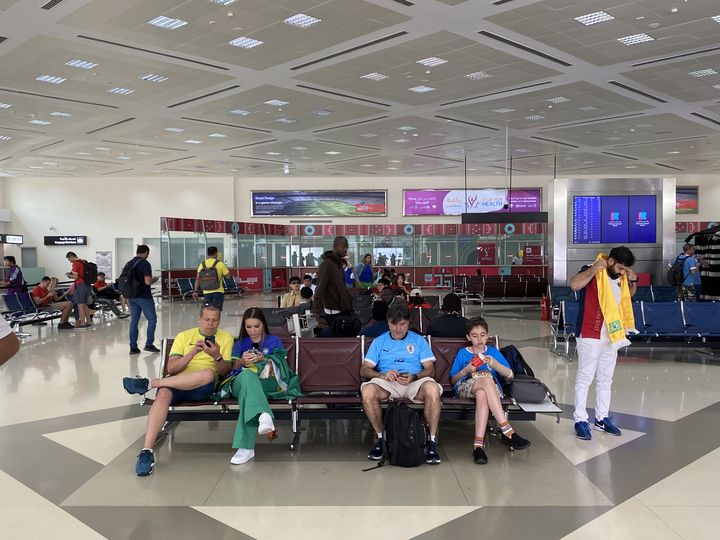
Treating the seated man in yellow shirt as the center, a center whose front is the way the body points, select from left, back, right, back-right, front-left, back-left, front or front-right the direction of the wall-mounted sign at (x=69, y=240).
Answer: back-right

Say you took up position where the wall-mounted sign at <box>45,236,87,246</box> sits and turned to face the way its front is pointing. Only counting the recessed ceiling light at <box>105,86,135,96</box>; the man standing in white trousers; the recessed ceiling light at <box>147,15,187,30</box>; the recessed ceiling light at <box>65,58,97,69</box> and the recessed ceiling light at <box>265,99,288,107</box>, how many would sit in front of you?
5

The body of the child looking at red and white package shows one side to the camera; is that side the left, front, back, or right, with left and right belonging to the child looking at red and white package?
front

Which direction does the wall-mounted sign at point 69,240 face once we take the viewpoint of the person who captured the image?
facing the viewer

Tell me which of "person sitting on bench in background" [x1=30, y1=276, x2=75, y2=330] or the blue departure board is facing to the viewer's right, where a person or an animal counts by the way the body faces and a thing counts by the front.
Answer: the person sitting on bench in background

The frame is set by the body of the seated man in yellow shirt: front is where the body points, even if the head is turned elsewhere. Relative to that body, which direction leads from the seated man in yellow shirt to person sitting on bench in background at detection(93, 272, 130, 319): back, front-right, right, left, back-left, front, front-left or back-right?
back-right

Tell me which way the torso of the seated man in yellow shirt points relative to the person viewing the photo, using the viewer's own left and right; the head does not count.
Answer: facing the viewer and to the left of the viewer

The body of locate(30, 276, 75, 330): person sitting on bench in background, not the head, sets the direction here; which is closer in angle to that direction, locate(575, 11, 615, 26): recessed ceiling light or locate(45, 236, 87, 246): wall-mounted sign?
the recessed ceiling light

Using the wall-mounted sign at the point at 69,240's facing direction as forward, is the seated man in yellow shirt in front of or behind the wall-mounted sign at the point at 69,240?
in front

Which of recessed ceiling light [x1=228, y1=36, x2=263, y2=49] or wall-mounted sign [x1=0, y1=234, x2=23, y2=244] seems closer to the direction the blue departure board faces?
the recessed ceiling light

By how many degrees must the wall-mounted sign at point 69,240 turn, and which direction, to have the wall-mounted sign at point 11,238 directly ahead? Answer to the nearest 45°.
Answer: approximately 90° to its right
